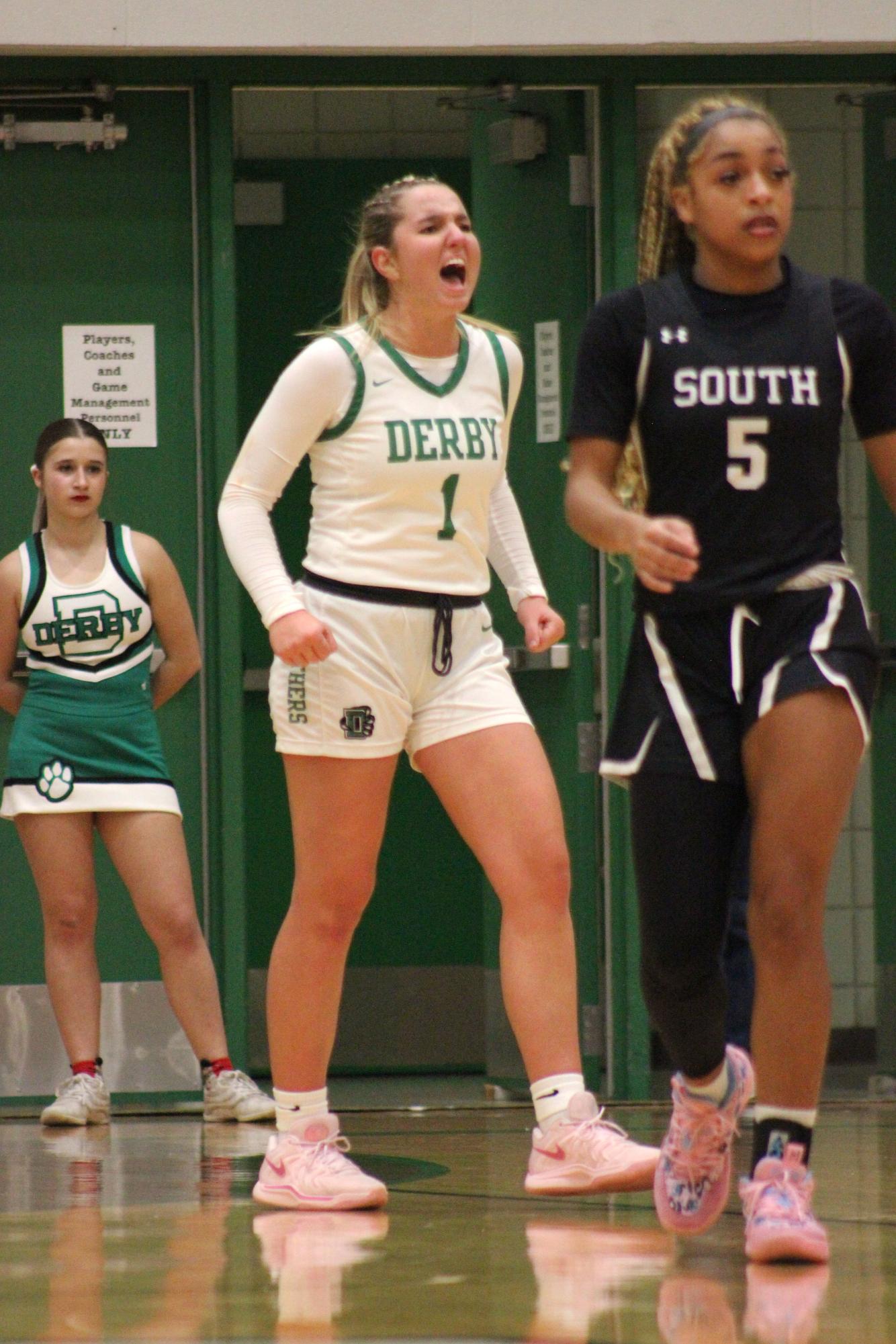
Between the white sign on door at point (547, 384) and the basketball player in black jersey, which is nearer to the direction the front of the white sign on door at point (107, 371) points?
the basketball player in black jersey

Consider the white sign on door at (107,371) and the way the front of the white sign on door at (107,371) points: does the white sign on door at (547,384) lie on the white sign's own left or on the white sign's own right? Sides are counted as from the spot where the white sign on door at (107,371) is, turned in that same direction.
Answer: on the white sign's own left

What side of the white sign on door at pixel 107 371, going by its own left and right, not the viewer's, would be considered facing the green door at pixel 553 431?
left

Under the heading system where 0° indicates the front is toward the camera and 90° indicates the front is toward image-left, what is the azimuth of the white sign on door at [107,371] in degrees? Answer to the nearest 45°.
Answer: approximately 0°

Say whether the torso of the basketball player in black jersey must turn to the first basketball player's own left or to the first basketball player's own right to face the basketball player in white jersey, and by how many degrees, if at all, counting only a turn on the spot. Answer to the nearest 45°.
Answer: approximately 135° to the first basketball player's own right

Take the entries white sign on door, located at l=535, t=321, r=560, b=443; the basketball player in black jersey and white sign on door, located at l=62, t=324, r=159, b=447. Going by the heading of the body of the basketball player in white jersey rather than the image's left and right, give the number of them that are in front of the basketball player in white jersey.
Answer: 1

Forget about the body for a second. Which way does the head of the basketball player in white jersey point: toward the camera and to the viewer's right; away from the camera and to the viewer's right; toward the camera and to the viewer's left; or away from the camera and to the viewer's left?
toward the camera and to the viewer's right

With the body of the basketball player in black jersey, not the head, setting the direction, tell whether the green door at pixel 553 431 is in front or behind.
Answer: behind

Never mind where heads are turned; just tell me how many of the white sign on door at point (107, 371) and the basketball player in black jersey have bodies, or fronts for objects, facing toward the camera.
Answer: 2

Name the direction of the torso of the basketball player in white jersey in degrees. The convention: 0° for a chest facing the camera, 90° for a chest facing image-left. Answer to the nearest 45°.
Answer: approximately 315°

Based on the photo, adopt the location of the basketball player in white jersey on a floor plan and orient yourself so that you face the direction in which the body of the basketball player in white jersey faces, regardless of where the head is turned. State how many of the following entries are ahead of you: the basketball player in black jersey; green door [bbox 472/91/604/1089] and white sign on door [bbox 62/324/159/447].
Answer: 1
